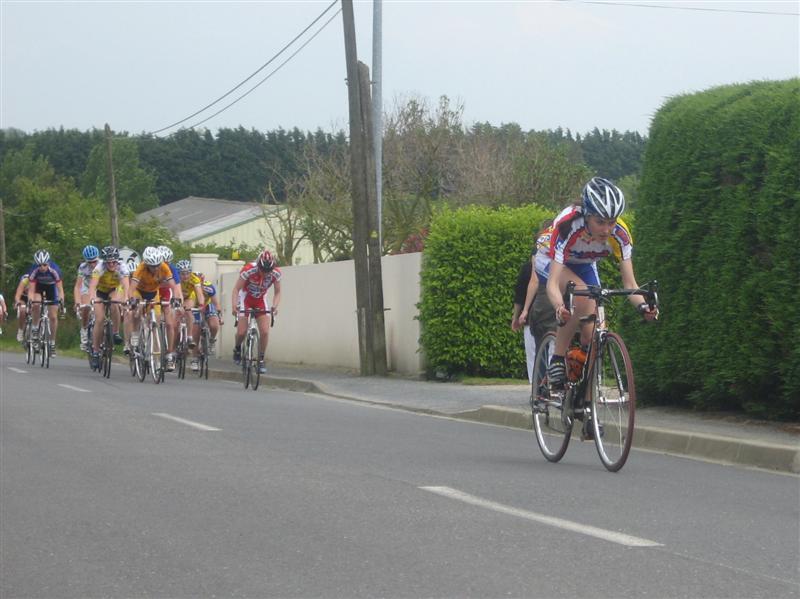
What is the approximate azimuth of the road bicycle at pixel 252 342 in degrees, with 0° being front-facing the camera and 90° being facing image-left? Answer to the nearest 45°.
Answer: approximately 0°

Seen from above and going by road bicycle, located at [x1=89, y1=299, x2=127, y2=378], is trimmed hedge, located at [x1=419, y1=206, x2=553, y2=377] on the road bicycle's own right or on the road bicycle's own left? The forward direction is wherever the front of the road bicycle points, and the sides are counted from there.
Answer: on the road bicycle's own left

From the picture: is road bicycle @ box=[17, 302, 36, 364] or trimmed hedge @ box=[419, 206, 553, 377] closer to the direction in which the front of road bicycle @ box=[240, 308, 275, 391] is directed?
the trimmed hedge

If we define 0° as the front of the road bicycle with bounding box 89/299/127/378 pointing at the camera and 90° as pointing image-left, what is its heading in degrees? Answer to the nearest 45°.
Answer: approximately 0°
